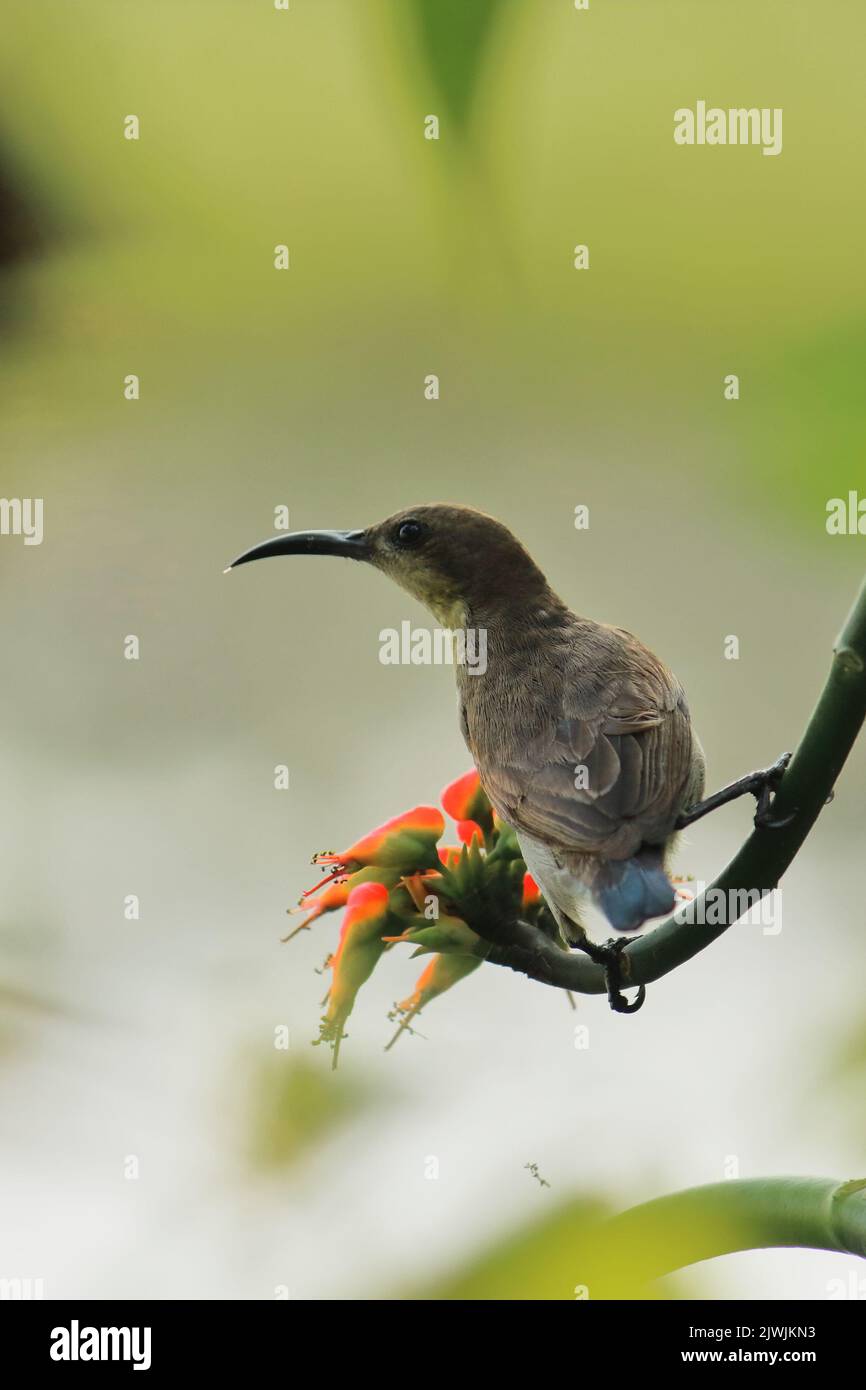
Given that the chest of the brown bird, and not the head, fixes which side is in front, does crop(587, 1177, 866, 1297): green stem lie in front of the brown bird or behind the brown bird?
behind

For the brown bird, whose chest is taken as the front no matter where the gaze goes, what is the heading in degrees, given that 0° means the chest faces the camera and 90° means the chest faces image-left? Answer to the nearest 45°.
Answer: approximately 135°
